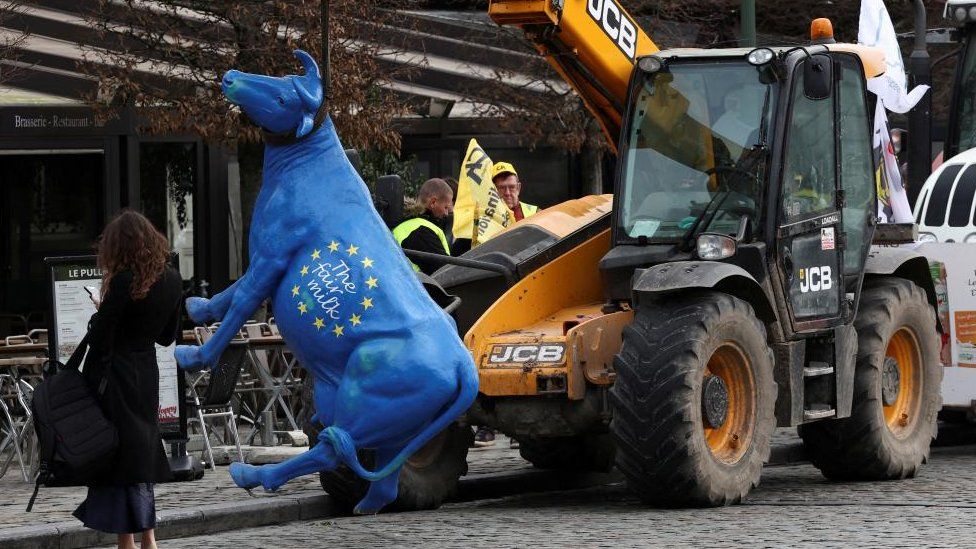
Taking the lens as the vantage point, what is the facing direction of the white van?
facing the viewer and to the left of the viewer

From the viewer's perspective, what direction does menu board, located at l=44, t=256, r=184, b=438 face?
toward the camera

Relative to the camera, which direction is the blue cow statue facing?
to the viewer's left

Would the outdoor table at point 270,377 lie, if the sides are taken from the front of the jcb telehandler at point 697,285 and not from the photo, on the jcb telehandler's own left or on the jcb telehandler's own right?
on the jcb telehandler's own right

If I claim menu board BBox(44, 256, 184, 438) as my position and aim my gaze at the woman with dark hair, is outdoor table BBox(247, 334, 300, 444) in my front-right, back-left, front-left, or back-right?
back-left

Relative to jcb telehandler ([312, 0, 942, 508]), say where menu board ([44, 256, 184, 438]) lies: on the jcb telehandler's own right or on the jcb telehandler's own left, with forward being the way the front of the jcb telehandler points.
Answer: on the jcb telehandler's own right

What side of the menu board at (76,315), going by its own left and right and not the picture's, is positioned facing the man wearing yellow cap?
left

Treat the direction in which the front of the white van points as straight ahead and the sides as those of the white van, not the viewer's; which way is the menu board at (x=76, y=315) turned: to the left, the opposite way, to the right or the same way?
to the left

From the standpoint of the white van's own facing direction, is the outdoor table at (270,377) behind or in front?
in front
